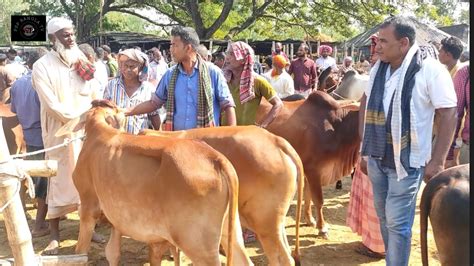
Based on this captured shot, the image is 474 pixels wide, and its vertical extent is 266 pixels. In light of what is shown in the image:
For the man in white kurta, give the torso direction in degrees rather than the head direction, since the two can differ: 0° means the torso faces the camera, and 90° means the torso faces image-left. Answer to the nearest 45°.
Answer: approximately 315°

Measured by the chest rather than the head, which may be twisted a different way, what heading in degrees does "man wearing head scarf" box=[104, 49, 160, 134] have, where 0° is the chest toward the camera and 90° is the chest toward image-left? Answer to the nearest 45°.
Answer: approximately 0°

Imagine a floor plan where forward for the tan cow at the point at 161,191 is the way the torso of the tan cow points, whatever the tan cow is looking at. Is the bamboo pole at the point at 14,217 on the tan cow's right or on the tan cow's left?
on the tan cow's left

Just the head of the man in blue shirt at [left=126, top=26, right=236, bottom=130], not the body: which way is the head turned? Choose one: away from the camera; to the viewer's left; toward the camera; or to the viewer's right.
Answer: to the viewer's left

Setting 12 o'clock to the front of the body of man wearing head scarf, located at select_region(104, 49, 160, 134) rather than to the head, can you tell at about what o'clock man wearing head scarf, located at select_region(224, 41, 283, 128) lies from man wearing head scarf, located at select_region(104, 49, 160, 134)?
man wearing head scarf, located at select_region(224, 41, 283, 128) is roughly at 9 o'clock from man wearing head scarf, located at select_region(104, 49, 160, 134).

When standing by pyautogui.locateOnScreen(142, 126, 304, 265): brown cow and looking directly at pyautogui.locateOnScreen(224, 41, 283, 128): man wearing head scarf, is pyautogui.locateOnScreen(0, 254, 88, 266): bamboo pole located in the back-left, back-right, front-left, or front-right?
back-left

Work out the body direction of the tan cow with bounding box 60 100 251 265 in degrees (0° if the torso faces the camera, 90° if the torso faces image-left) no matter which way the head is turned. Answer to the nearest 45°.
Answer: approximately 135°

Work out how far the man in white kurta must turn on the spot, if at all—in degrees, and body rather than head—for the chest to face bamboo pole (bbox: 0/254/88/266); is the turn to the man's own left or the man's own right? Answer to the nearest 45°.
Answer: approximately 45° to the man's own right
